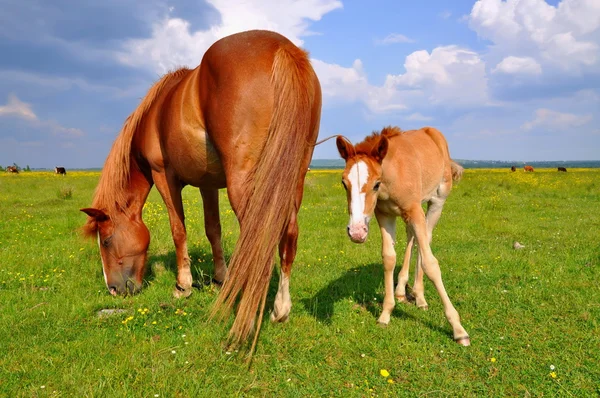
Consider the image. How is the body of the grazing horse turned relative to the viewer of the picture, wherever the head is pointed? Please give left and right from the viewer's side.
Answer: facing away from the viewer and to the left of the viewer

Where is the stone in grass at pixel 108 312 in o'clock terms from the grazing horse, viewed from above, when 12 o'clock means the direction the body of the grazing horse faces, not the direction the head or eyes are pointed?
The stone in grass is roughly at 12 o'clock from the grazing horse.
